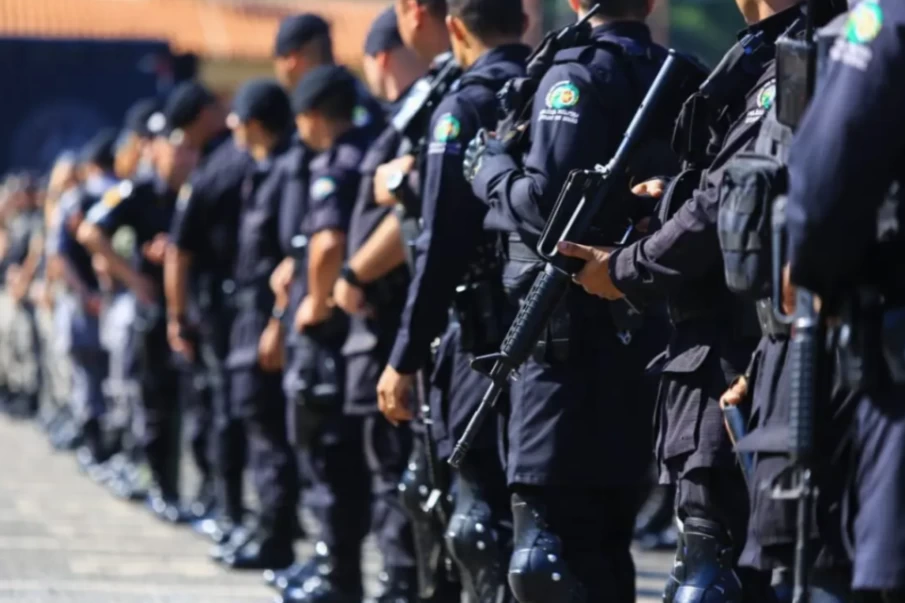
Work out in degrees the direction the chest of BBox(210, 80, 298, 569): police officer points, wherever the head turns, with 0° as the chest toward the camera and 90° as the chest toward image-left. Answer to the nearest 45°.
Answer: approximately 90°

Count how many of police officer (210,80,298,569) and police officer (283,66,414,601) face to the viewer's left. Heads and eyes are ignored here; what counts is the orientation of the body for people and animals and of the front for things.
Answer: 2

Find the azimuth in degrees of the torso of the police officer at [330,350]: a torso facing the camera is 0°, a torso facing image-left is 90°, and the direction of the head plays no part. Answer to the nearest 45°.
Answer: approximately 90°

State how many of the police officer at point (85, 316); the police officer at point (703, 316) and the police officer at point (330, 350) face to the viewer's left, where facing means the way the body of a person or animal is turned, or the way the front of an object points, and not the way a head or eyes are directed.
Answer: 3

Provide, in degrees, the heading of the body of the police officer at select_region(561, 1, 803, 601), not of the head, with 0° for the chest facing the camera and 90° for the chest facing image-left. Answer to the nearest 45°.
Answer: approximately 90°

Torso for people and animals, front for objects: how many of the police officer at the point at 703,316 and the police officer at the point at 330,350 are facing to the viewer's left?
2

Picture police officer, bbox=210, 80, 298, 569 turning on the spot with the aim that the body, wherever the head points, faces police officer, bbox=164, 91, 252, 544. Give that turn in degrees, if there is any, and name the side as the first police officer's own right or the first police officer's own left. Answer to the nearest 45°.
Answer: approximately 90° to the first police officer's own right
